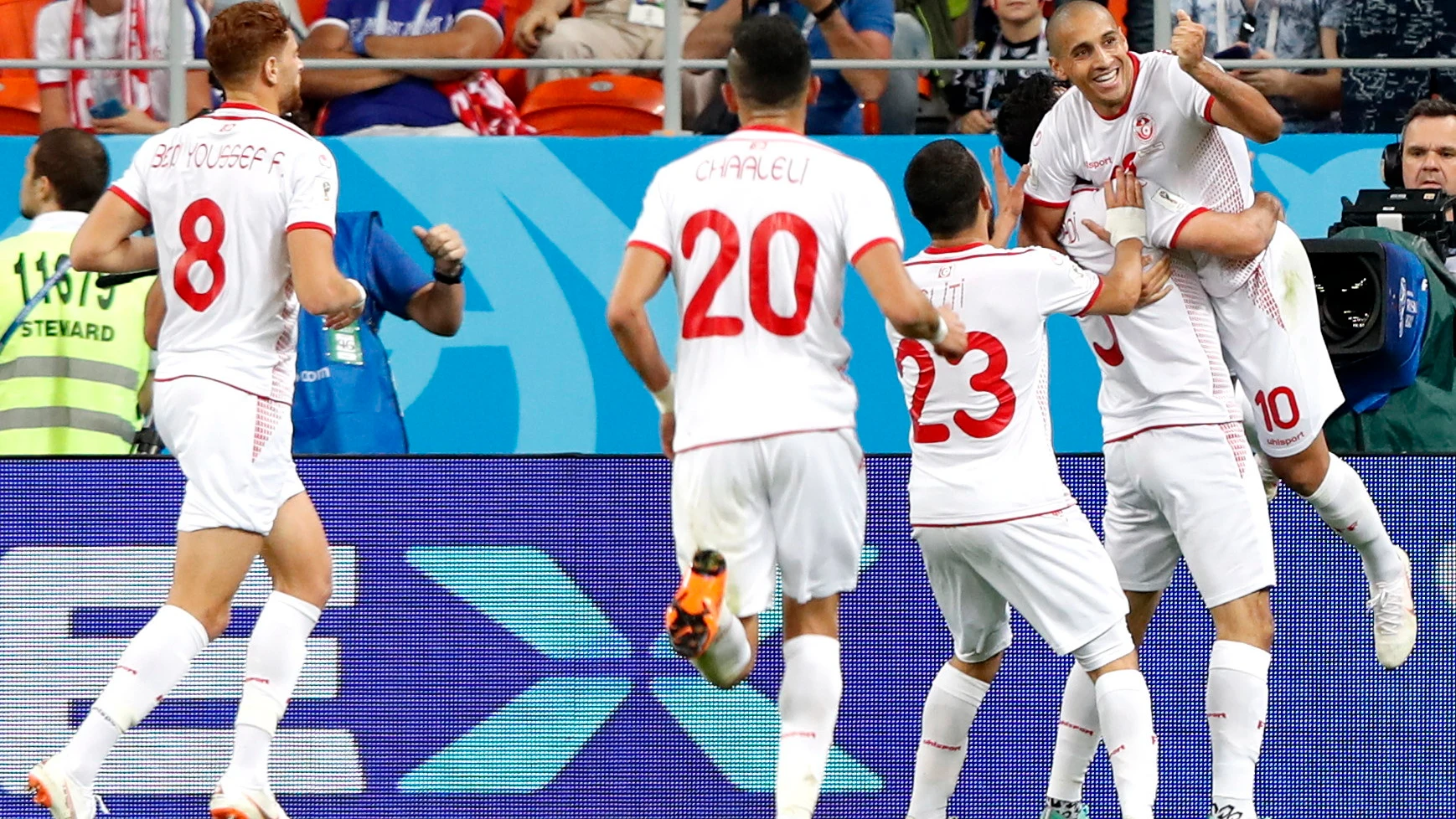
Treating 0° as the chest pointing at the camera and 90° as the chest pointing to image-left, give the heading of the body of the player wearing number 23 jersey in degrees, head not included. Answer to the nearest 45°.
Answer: approximately 225°

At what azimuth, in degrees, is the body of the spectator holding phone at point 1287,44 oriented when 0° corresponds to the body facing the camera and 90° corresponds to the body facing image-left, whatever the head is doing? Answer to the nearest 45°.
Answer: approximately 45°

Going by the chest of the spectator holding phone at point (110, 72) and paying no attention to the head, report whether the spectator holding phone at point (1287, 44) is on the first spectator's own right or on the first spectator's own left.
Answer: on the first spectator's own left

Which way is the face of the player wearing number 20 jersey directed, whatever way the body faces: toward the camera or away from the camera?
away from the camera

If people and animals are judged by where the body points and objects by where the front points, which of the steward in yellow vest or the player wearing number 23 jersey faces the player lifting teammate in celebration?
the player wearing number 23 jersey

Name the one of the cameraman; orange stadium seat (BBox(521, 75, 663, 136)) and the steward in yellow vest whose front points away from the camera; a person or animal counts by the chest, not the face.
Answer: the steward in yellow vest

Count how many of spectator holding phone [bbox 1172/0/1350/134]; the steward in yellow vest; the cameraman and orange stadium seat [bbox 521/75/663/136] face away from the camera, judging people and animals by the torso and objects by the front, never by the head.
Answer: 1

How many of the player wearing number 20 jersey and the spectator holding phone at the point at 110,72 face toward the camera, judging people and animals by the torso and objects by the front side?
1

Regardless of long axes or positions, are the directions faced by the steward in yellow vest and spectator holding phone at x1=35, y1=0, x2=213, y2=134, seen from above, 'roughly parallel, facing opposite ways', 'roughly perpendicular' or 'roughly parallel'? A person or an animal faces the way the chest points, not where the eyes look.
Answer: roughly parallel, facing opposite ways

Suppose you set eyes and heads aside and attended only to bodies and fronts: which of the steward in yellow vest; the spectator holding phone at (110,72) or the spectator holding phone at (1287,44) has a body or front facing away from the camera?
the steward in yellow vest

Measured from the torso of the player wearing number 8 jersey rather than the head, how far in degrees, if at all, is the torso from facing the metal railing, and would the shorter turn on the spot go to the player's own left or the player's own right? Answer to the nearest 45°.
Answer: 0° — they already face it

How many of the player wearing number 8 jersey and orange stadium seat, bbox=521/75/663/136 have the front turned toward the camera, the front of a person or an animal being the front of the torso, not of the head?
1

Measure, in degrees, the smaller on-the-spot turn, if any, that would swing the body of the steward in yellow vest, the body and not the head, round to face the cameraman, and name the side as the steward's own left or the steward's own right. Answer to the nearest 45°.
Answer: approximately 90° to the steward's own right

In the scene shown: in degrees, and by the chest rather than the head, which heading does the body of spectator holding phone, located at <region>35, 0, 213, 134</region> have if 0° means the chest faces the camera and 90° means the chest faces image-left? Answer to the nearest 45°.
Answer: approximately 0°

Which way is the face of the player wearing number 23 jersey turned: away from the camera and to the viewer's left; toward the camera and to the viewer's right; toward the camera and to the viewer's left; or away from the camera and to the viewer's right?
away from the camera and to the viewer's right
